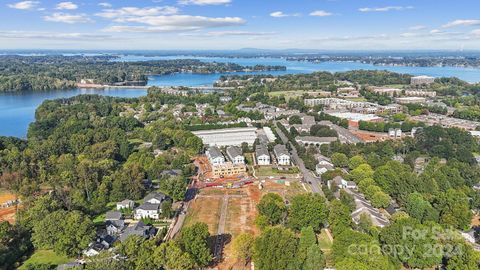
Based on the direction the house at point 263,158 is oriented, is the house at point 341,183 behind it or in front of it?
in front

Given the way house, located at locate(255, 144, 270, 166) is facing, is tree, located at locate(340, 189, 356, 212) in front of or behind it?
in front

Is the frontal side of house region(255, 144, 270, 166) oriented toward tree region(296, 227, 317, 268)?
yes

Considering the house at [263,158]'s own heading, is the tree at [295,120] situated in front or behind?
behind

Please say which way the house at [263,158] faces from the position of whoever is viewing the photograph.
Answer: facing the viewer

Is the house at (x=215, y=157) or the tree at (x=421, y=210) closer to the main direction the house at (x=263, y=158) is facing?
the tree

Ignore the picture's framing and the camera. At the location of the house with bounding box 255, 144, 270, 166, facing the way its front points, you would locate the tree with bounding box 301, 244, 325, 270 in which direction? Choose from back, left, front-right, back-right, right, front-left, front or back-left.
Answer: front

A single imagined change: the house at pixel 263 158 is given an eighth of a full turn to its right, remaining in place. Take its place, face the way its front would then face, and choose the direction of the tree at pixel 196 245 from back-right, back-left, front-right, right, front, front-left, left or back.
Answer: front-left

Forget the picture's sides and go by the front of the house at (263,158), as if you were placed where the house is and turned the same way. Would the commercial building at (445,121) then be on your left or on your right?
on your left

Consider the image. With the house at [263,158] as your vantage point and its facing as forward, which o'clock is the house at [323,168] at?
the house at [323,168] is roughly at 10 o'clock from the house at [263,158].

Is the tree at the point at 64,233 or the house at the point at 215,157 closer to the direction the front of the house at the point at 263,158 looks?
the tree

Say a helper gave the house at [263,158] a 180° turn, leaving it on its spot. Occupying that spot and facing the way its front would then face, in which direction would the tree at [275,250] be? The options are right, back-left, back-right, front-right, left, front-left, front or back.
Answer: back

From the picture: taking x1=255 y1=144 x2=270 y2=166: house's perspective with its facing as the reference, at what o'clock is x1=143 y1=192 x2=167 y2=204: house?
x1=143 y1=192 x2=167 y2=204: house is roughly at 1 o'clock from x1=255 y1=144 x2=270 y2=166: house.

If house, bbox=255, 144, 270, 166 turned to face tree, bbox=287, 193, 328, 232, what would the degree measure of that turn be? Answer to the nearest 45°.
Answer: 0° — it already faces it

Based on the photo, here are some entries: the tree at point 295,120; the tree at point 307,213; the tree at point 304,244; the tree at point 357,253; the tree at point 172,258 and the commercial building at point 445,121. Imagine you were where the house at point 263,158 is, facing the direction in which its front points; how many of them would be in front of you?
4

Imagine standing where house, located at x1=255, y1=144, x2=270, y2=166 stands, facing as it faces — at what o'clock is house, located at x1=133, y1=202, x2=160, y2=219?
house, located at x1=133, y1=202, x2=160, y2=219 is roughly at 1 o'clock from house, located at x1=255, y1=144, x2=270, y2=166.

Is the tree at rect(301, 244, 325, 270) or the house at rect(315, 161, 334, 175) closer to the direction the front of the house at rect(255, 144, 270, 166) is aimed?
the tree

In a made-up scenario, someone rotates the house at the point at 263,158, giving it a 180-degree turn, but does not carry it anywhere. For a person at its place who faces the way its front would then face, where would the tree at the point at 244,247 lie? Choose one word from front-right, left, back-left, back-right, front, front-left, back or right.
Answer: back

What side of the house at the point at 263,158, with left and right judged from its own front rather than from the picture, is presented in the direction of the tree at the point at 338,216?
front
